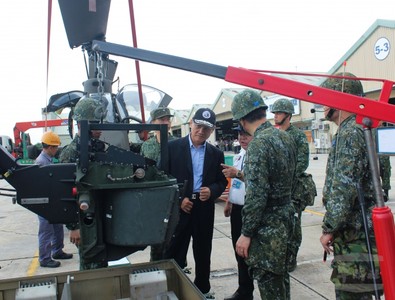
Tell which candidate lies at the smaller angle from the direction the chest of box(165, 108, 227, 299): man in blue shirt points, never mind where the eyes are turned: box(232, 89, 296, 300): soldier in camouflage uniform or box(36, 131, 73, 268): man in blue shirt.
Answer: the soldier in camouflage uniform

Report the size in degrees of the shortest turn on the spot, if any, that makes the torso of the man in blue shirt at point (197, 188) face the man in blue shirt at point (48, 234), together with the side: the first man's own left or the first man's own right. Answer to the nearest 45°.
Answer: approximately 135° to the first man's own right

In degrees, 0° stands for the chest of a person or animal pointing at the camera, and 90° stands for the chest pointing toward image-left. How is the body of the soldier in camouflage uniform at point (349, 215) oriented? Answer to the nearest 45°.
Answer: approximately 90°

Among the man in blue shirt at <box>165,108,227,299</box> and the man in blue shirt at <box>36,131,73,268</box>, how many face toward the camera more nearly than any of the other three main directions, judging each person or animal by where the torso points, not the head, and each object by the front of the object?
1

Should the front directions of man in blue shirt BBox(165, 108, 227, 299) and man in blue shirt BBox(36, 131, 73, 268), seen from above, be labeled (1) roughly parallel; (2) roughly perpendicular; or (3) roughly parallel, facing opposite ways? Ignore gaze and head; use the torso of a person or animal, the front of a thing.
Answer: roughly perpendicular

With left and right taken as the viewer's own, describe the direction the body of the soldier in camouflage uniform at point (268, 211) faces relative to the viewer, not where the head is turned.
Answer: facing away from the viewer and to the left of the viewer

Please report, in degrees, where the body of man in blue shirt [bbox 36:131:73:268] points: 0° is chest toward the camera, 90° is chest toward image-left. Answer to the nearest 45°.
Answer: approximately 270°

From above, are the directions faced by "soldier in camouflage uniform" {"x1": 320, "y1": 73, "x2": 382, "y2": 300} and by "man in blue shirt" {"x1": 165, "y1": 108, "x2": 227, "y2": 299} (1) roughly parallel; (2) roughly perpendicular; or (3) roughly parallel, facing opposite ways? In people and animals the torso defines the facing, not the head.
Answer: roughly perpendicular

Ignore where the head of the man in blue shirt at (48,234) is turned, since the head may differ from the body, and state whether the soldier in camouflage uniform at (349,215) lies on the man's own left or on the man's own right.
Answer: on the man's own right

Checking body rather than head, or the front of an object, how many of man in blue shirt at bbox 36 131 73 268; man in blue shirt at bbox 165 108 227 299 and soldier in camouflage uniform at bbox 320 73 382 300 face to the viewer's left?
1
